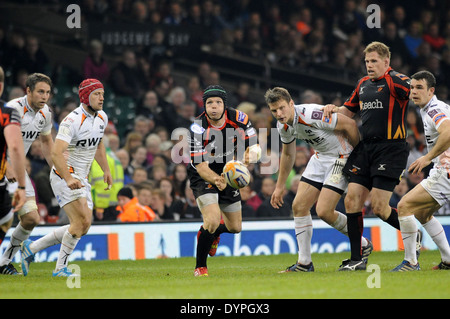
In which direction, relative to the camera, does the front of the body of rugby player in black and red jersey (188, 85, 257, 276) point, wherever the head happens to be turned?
toward the camera

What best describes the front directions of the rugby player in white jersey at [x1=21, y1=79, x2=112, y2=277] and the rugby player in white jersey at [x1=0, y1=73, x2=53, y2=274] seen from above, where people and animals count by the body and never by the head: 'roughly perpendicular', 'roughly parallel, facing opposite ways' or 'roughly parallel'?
roughly parallel

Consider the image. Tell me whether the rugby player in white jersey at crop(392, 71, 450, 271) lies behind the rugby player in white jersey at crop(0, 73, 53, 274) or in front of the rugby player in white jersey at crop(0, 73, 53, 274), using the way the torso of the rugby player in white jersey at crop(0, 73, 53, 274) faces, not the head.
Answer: in front

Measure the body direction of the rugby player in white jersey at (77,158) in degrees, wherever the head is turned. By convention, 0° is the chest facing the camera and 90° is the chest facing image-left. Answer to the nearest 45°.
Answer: approximately 315°

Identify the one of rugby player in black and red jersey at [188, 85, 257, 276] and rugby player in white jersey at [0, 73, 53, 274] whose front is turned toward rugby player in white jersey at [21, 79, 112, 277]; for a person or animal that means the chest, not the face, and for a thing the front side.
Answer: rugby player in white jersey at [0, 73, 53, 274]

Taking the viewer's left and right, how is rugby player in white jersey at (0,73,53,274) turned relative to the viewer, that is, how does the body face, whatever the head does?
facing the viewer and to the right of the viewer

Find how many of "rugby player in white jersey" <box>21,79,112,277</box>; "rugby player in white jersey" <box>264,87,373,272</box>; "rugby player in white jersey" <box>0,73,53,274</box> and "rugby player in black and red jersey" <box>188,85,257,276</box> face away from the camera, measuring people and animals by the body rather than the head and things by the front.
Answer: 0

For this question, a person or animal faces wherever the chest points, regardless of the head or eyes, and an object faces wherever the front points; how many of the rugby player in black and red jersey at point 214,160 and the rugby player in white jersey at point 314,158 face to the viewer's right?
0

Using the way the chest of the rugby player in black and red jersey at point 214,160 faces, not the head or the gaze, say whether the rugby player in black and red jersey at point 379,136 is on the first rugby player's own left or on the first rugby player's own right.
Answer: on the first rugby player's own left

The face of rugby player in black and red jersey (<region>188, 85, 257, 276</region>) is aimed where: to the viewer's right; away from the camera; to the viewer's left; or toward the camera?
toward the camera

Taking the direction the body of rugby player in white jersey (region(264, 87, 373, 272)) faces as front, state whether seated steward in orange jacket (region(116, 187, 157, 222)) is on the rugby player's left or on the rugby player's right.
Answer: on the rugby player's right

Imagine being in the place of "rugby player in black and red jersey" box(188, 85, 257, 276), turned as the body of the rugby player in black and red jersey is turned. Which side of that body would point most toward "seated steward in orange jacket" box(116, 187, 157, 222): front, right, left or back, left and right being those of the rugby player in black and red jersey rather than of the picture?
back

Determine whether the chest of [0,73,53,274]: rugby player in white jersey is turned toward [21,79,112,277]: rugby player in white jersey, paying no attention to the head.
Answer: yes

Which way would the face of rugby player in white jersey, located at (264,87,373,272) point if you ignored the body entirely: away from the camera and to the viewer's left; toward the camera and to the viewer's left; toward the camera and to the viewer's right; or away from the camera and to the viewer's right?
toward the camera and to the viewer's left

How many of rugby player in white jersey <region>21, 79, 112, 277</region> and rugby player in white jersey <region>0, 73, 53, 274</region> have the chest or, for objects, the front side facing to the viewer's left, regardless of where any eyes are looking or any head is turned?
0

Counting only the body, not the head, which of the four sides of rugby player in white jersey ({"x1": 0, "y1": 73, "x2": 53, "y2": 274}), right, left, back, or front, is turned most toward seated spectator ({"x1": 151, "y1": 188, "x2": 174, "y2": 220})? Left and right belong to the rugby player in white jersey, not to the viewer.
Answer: left

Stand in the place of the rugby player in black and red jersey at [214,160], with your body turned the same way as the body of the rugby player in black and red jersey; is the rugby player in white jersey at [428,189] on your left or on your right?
on your left

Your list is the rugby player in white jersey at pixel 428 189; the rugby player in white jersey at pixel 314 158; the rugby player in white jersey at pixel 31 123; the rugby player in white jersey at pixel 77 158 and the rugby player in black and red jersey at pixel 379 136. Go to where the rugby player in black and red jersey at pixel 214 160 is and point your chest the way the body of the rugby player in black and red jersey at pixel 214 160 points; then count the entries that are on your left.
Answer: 3

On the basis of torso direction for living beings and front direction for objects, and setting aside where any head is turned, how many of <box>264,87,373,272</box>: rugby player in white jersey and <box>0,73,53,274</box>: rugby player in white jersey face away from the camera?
0

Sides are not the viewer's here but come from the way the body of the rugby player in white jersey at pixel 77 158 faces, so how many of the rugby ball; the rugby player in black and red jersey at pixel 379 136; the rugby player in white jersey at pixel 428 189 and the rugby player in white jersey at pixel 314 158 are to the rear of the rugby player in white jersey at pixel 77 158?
0

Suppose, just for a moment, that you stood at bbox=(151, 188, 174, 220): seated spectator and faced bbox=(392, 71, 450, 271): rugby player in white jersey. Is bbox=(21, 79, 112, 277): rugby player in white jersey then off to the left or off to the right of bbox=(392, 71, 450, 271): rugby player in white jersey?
right
